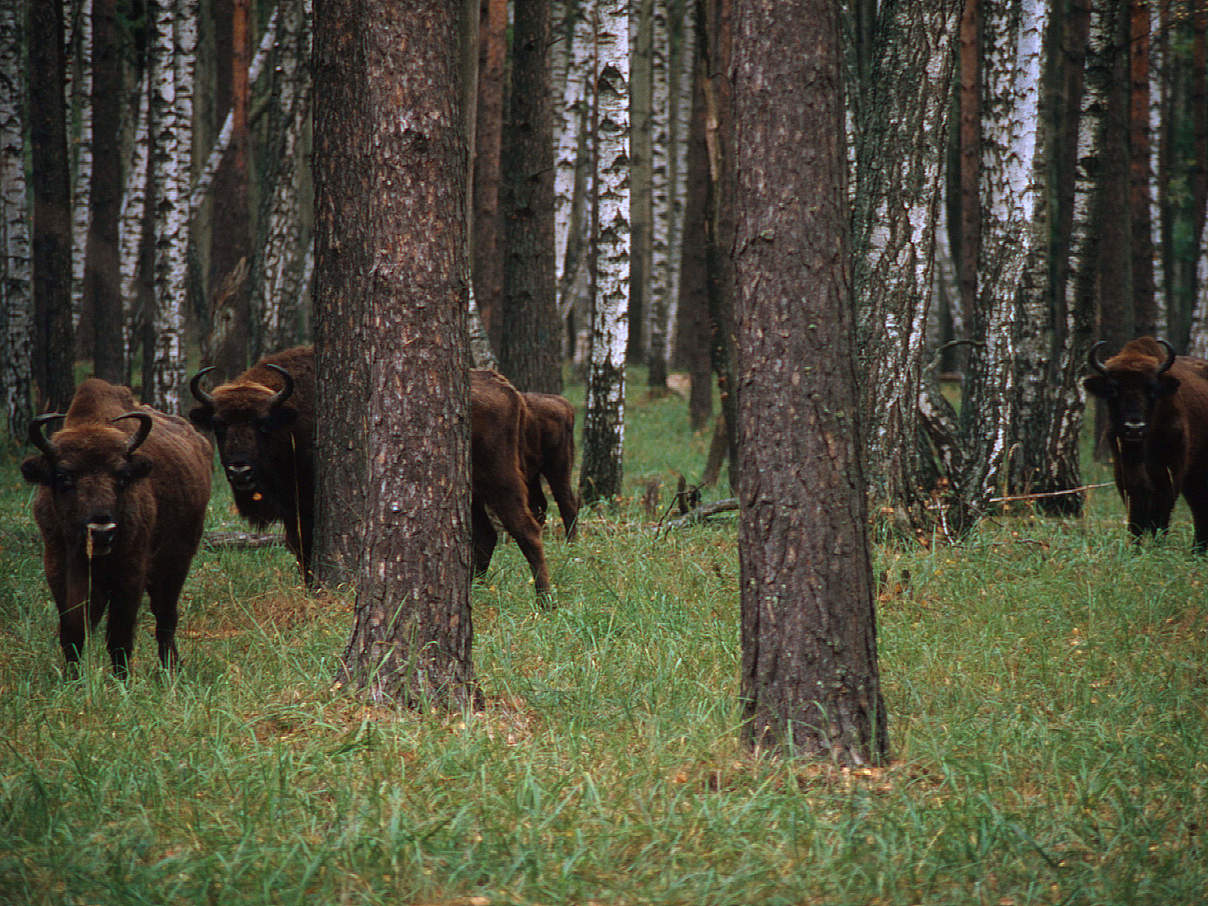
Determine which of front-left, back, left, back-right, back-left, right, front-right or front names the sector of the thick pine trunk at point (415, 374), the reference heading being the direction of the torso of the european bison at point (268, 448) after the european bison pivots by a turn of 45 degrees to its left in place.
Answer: front

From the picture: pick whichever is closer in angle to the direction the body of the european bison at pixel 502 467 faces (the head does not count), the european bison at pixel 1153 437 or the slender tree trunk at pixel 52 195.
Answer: the slender tree trunk

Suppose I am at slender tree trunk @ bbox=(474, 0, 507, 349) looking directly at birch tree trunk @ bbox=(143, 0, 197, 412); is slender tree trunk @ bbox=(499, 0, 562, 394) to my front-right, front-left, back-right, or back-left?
front-left

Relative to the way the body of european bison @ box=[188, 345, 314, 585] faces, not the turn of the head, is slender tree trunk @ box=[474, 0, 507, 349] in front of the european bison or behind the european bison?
behind

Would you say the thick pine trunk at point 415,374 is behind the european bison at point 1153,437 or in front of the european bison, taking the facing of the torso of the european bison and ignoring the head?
in front

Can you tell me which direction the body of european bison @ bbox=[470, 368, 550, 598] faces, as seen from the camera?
to the viewer's left

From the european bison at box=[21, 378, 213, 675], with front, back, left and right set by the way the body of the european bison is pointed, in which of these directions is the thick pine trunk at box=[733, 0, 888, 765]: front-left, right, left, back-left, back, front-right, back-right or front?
left

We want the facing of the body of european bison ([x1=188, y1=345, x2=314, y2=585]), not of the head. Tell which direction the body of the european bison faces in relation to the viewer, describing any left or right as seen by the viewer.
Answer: facing the viewer and to the left of the viewer

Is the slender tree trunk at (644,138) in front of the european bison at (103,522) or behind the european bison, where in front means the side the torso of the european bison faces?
behind
